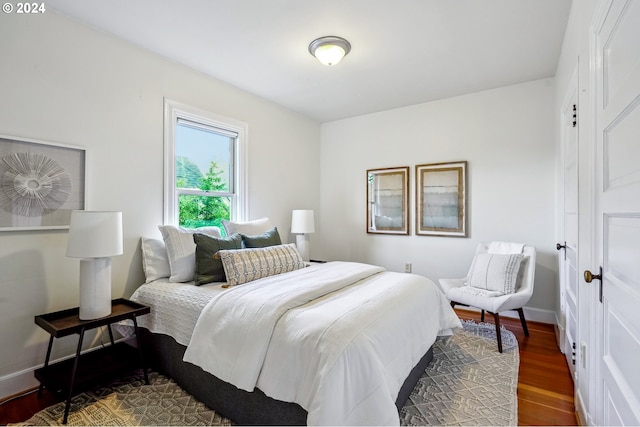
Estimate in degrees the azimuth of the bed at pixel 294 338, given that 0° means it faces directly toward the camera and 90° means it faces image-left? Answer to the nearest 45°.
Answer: approximately 315°
